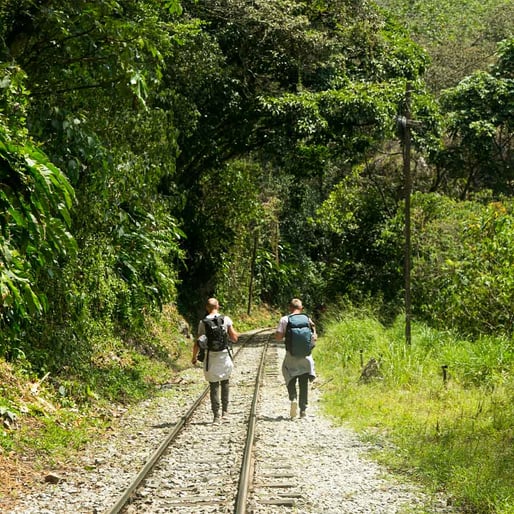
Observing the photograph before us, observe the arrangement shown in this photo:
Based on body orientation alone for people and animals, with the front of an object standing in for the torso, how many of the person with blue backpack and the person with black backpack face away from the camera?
2

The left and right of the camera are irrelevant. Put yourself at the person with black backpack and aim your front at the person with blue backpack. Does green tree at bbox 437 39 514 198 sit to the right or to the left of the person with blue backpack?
left

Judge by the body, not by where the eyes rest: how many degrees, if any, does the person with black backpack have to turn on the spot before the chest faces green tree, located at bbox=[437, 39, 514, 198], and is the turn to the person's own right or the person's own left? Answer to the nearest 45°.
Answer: approximately 45° to the person's own right

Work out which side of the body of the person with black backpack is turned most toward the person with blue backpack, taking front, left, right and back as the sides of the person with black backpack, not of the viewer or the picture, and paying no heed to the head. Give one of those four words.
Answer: right

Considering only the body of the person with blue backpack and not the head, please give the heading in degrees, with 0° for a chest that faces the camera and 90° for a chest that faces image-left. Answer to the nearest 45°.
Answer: approximately 180°

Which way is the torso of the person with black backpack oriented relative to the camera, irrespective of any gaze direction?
away from the camera
